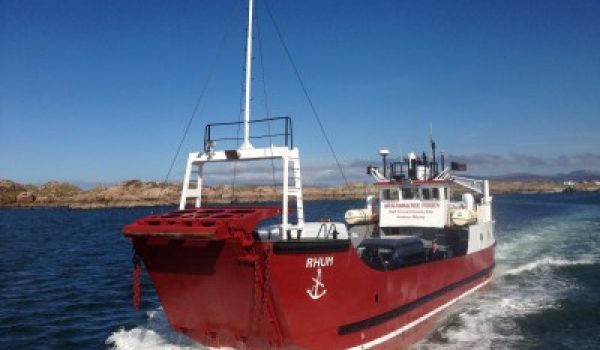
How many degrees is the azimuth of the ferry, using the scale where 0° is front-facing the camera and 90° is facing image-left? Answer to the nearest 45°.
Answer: approximately 45°
